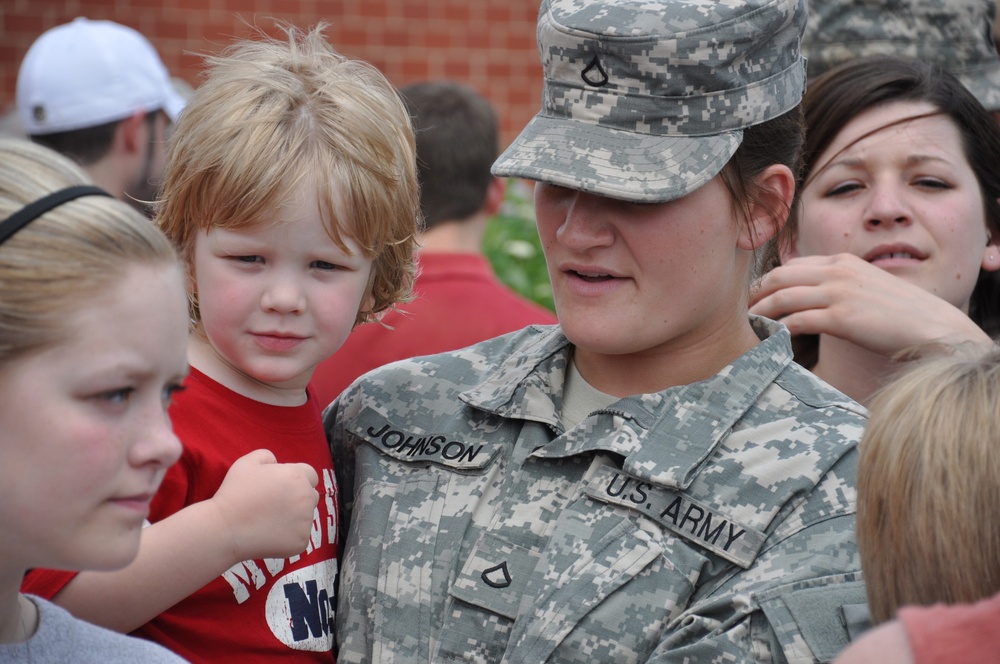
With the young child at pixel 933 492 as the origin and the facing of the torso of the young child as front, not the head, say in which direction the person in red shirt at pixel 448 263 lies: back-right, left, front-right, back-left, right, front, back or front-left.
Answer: front-left

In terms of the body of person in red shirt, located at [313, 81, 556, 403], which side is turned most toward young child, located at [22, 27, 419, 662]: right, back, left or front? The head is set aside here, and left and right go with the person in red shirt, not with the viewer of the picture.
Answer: back

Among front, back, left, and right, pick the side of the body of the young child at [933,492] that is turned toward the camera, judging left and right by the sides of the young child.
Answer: back

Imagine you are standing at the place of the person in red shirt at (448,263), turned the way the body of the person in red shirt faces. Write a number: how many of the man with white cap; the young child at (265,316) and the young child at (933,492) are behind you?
2

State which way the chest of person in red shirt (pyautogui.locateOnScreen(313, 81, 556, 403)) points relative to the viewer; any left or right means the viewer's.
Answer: facing away from the viewer

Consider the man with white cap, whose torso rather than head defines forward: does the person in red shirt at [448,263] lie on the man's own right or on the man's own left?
on the man's own right

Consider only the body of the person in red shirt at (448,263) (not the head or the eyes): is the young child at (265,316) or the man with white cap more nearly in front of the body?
the man with white cap

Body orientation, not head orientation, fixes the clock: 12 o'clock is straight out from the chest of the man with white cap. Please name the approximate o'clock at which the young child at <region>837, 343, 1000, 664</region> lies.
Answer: The young child is roughly at 4 o'clock from the man with white cap.

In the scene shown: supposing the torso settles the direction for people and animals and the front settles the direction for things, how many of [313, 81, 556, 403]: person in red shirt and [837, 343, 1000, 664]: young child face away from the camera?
2

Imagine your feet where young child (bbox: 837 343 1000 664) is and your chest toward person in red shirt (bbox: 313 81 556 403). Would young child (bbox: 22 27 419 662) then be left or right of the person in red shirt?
left

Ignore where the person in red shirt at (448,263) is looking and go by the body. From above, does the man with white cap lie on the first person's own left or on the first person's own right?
on the first person's own left
